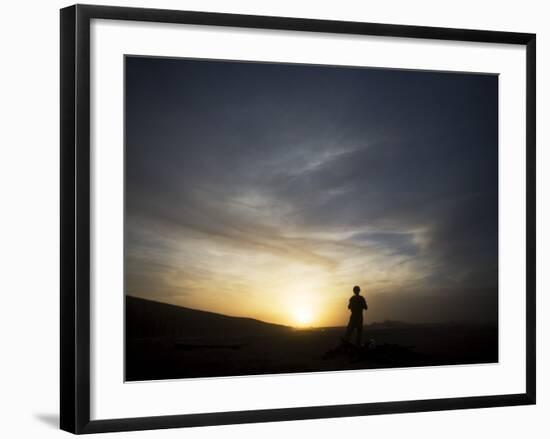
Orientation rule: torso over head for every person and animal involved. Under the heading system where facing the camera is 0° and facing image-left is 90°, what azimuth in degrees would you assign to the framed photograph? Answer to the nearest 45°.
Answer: approximately 315°
